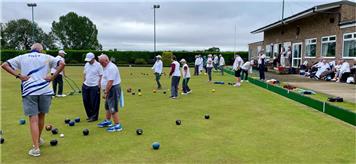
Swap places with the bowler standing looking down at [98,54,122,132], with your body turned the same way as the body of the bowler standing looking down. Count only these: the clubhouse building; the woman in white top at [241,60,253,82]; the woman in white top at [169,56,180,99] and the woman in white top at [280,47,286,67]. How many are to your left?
0

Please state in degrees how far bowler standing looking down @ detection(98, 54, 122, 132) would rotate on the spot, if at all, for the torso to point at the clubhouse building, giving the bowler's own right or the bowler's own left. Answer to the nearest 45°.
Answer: approximately 135° to the bowler's own right

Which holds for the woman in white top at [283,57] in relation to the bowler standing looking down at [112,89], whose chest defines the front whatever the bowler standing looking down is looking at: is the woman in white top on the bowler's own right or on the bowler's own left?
on the bowler's own right

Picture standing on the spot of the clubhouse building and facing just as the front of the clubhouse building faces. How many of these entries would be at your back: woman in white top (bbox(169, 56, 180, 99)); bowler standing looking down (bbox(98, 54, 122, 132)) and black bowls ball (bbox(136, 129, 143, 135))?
0

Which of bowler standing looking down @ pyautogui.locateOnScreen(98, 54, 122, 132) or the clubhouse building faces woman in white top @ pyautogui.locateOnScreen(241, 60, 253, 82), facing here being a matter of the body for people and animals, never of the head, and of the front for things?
the clubhouse building

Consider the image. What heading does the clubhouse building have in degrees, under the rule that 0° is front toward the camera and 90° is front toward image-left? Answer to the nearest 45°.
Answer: approximately 45°

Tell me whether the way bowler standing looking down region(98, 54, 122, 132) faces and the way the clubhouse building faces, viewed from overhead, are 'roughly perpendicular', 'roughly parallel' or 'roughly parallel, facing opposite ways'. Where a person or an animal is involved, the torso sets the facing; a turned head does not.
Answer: roughly parallel

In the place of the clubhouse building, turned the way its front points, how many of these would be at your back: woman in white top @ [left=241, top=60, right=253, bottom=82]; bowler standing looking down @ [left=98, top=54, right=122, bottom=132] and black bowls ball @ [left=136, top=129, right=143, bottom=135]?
0

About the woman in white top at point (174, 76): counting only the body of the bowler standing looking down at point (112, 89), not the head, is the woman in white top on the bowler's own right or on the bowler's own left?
on the bowler's own right

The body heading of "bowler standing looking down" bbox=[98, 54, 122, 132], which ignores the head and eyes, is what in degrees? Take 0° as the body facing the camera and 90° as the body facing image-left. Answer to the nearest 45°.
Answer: approximately 90°
